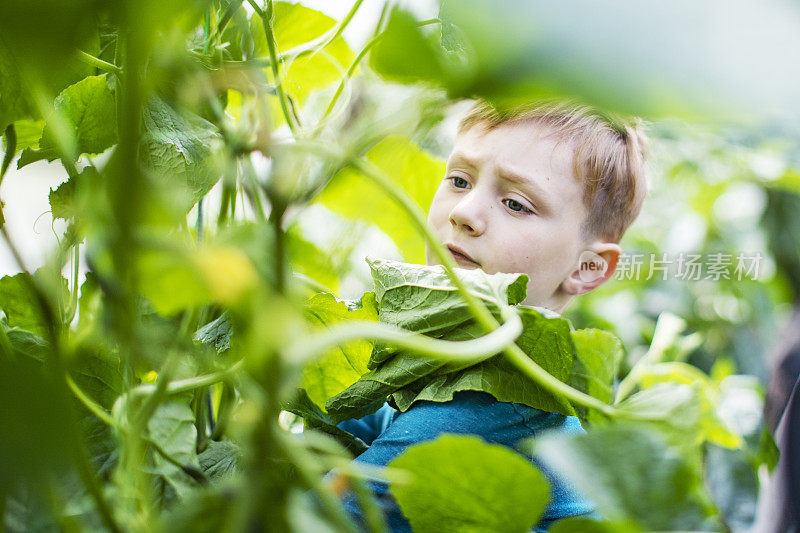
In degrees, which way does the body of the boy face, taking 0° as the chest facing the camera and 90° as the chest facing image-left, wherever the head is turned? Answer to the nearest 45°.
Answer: approximately 45°

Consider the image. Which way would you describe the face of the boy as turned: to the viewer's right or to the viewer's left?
to the viewer's left
